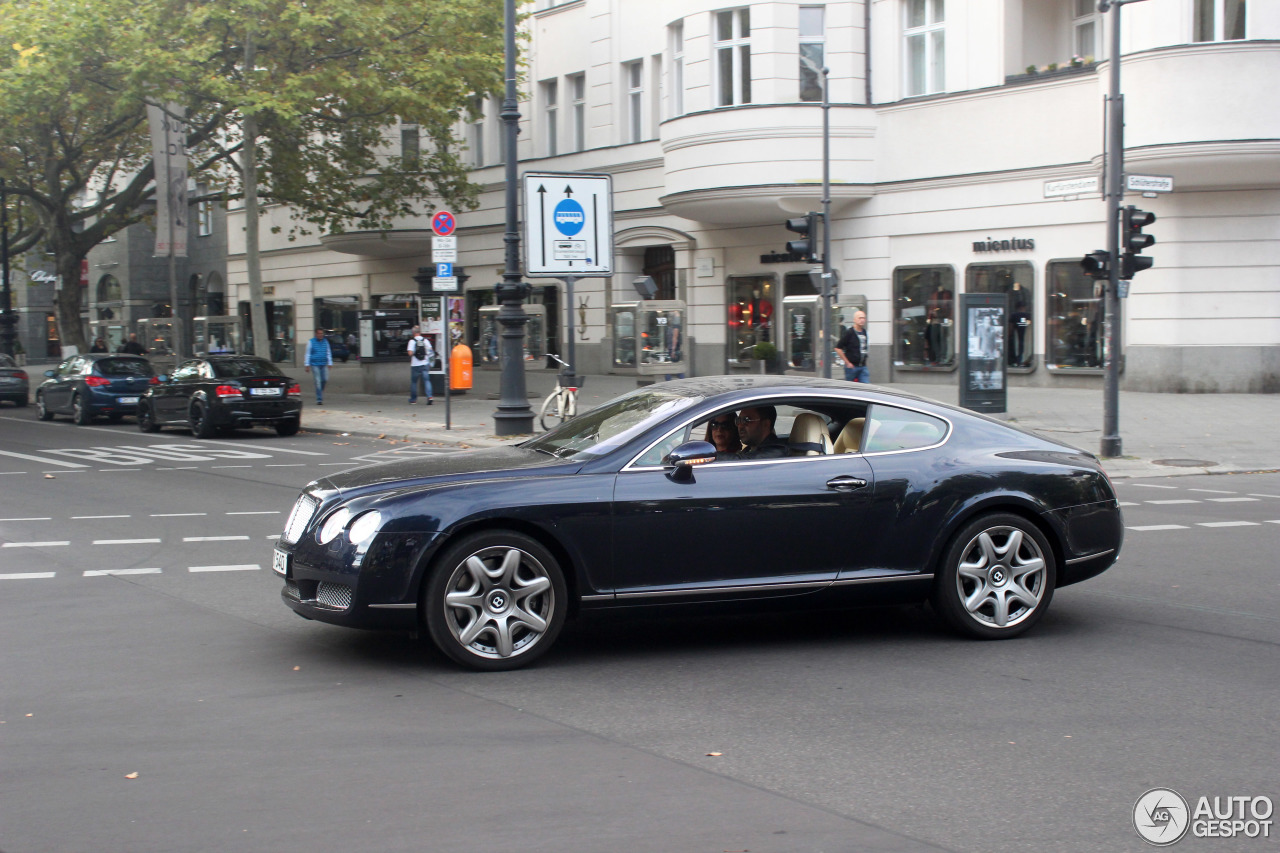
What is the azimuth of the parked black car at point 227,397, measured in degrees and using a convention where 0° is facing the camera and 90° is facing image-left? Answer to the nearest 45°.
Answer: approximately 135°

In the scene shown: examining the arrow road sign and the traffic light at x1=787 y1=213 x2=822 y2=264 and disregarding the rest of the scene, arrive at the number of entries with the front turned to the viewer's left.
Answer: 1

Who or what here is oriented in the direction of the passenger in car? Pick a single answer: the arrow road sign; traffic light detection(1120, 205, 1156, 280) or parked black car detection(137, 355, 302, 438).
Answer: the arrow road sign

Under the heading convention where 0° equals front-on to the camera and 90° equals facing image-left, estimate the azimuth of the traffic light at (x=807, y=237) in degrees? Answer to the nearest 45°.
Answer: approximately 90°
